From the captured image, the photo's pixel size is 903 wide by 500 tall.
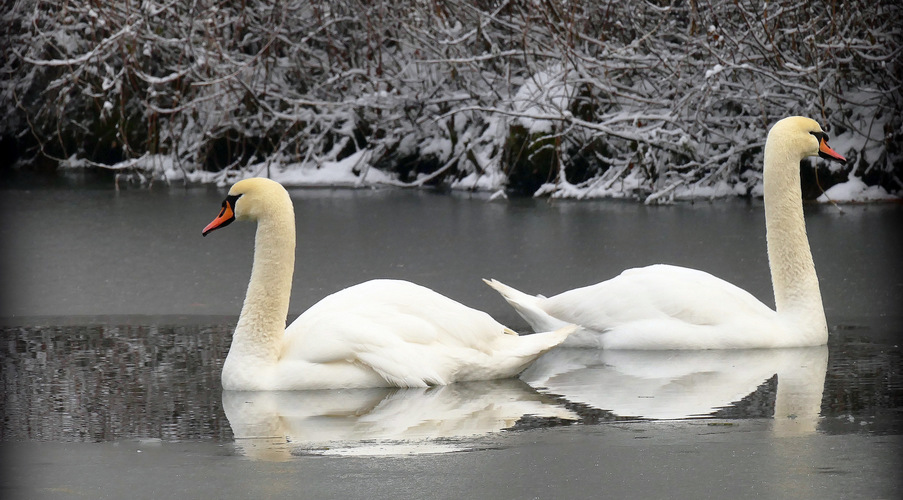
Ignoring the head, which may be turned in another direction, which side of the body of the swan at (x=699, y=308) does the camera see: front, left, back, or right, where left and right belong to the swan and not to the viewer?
right

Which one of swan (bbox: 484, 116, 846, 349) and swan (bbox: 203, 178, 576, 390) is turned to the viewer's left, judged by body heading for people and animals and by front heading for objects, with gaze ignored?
swan (bbox: 203, 178, 576, 390)

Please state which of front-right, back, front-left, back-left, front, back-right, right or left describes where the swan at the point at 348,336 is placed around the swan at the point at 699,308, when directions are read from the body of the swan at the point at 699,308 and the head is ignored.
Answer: back-right

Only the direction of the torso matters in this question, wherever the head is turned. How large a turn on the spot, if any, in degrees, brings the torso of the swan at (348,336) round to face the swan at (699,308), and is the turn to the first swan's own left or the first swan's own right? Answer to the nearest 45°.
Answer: approximately 135° to the first swan's own right

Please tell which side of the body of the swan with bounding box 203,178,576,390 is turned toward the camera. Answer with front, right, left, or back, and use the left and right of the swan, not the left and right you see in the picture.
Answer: left

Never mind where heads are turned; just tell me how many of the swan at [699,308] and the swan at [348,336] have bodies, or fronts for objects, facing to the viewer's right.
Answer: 1

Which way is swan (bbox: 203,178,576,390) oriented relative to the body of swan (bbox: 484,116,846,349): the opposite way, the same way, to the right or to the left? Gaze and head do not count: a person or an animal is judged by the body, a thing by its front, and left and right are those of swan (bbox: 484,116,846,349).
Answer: the opposite way
